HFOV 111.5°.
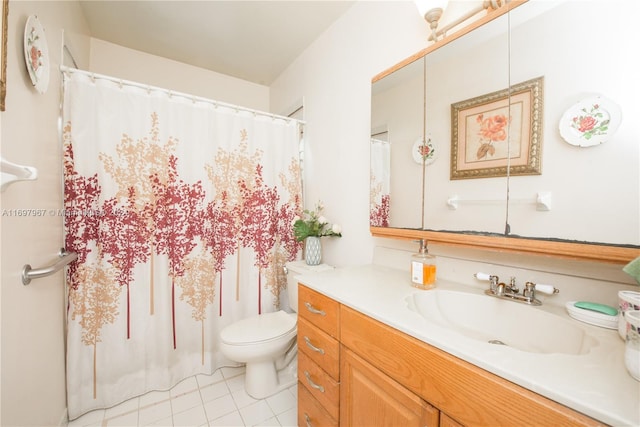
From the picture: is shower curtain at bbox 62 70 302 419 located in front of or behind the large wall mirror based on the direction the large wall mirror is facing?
in front

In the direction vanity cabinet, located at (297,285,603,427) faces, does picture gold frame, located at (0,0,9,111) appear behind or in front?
in front

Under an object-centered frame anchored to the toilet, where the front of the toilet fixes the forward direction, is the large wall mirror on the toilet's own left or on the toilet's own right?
on the toilet's own left

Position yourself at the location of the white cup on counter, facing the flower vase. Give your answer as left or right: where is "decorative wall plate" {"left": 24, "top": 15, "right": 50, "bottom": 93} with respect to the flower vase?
left

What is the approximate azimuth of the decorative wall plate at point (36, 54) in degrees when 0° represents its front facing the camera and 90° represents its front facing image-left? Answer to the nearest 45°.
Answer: approximately 270°

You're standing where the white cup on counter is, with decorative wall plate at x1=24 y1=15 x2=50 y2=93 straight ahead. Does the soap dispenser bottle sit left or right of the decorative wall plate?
right

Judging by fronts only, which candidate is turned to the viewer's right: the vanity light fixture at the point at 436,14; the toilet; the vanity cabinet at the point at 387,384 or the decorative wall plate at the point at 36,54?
the decorative wall plate

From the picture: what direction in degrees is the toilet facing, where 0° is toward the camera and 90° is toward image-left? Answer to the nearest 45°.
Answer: approximately 45°
